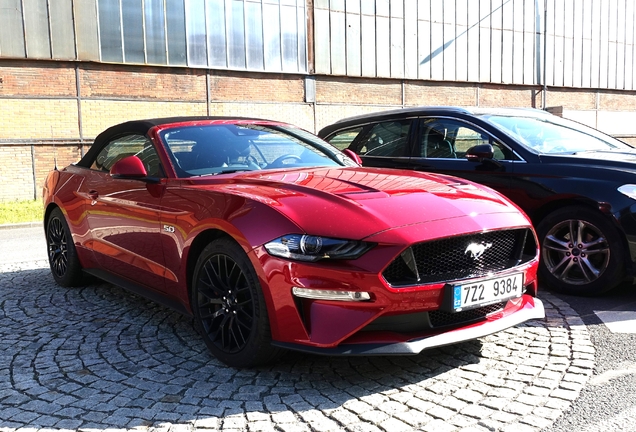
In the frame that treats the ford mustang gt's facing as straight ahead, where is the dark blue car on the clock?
The dark blue car is roughly at 9 o'clock from the ford mustang gt.

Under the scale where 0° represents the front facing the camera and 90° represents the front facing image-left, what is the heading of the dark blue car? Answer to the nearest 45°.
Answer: approximately 315°

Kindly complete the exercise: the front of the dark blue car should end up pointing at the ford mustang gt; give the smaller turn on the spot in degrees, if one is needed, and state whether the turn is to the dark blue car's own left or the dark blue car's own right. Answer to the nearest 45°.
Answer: approximately 90° to the dark blue car's own right

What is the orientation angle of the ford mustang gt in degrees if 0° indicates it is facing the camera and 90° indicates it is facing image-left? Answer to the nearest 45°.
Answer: approximately 315°
